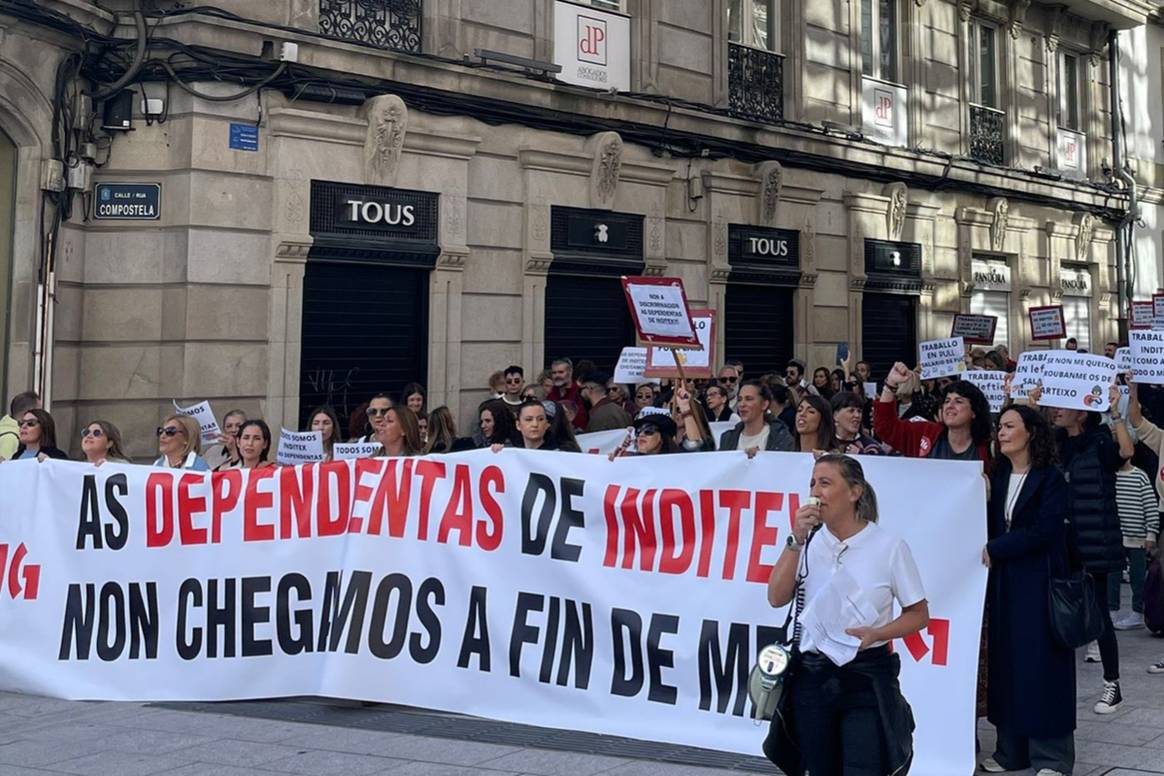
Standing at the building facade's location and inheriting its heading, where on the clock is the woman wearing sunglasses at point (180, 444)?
The woman wearing sunglasses is roughly at 2 o'clock from the building facade.

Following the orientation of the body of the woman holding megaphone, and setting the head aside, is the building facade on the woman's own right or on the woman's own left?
on the woman's own right

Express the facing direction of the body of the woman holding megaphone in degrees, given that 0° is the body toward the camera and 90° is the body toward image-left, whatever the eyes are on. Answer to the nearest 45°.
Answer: approximately 45°

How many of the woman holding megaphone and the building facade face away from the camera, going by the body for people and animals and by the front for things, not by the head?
0

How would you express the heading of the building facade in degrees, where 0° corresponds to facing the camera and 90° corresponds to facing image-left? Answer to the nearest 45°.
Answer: approximately 315°
